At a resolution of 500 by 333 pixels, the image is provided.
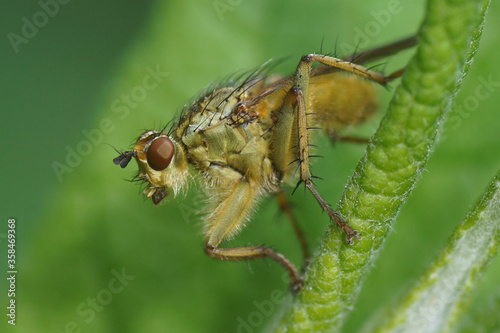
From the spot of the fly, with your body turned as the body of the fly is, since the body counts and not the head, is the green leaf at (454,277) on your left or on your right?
on your left

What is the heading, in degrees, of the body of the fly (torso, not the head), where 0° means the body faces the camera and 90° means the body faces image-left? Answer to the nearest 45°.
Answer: approximately 90°
